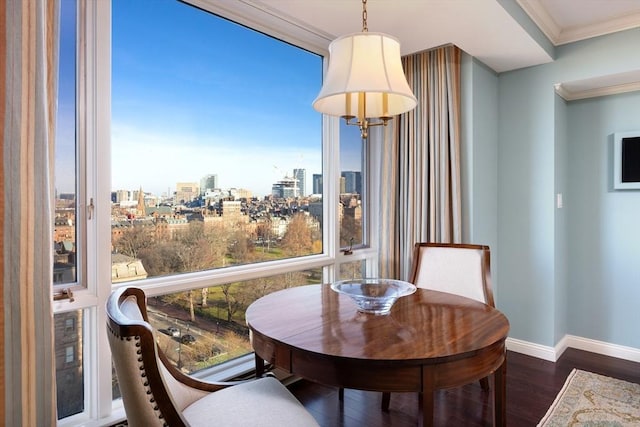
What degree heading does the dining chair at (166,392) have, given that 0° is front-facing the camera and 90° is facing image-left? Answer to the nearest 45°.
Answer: approximately 225°

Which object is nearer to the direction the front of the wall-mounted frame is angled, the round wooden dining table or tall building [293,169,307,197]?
the round wooden dining table

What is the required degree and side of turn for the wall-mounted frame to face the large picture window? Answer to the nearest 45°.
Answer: approximately 45° to its right

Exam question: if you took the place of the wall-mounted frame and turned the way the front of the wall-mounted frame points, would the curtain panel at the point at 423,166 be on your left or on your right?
on your right

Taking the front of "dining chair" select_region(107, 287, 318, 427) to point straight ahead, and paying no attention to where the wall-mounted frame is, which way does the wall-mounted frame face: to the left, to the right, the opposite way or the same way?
the opposite way
